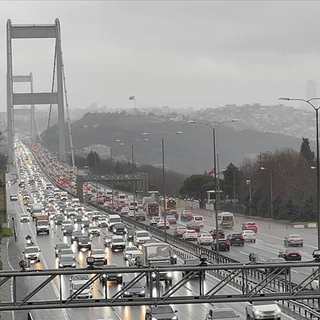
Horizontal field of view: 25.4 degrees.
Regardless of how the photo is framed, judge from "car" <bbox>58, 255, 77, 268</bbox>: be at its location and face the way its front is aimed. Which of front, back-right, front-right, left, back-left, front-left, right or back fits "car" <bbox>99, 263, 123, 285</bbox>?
front

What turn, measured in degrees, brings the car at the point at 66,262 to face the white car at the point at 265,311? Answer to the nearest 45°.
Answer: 0° — it already faces it

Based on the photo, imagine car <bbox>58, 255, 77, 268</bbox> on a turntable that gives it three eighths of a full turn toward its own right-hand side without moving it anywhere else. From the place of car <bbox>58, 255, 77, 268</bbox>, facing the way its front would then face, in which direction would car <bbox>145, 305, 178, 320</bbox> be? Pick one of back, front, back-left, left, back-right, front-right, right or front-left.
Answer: back-left

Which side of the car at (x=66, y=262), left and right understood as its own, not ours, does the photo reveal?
front

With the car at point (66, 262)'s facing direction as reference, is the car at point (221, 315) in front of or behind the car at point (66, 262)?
in front
